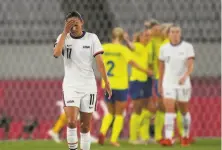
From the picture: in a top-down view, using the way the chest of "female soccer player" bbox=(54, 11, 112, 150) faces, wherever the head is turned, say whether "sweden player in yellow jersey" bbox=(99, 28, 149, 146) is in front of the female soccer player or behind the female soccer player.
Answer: behind

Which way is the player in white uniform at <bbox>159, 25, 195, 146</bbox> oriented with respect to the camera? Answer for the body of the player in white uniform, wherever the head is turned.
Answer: toward the camera

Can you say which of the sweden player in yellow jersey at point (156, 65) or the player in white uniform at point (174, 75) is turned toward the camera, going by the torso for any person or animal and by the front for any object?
the player in white uniform

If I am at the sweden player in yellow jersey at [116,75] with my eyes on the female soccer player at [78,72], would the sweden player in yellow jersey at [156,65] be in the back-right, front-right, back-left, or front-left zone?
back-left

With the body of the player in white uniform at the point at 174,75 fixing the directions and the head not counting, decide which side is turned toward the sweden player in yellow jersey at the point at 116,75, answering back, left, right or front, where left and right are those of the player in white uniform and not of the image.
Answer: right

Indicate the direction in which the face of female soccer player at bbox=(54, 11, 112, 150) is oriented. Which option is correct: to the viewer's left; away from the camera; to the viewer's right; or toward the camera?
toward the camera

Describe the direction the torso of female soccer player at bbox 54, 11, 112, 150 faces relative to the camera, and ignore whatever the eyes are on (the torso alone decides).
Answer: toward the camera
